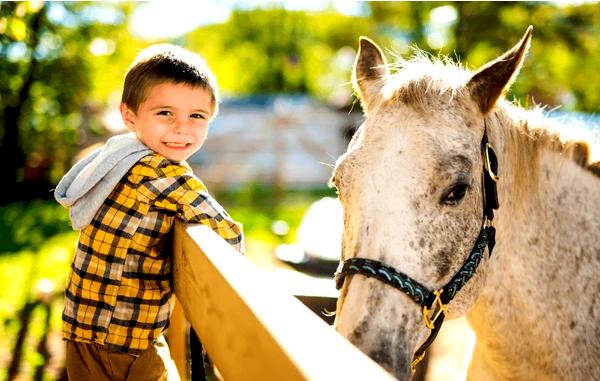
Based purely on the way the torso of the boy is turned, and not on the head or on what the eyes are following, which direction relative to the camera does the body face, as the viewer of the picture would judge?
to the viewer's right

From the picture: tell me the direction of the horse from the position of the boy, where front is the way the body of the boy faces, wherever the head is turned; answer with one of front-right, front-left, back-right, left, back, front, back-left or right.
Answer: front

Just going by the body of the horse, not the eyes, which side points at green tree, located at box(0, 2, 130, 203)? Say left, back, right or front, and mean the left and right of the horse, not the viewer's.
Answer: right

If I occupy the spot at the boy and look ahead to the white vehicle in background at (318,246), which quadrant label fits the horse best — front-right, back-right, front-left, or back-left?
front-right

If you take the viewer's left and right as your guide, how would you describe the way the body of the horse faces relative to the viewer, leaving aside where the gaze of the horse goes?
facing the viewer and to the left of the viewer

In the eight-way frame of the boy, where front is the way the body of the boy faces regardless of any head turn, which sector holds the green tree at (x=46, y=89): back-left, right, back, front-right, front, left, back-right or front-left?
left

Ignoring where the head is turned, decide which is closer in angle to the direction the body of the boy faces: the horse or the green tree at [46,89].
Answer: the horse

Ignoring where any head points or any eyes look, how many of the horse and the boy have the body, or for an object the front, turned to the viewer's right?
1

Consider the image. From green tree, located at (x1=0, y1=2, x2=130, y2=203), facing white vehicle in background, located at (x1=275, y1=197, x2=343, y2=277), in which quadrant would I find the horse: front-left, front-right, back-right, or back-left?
front-right

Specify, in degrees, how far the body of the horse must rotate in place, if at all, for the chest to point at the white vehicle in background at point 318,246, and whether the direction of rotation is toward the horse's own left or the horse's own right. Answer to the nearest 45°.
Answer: approximately 135° to the horse's own right

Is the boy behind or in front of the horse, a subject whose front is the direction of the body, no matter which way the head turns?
in front
